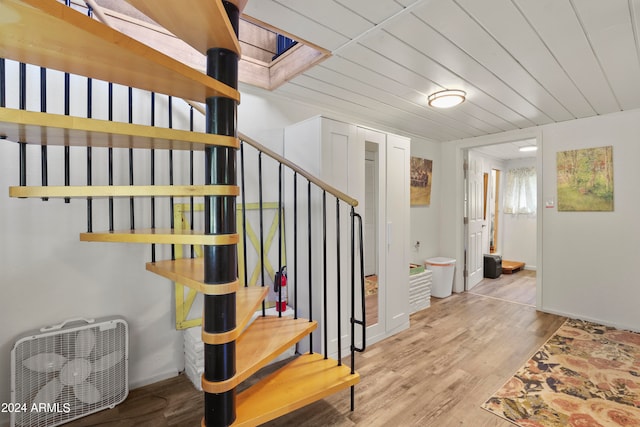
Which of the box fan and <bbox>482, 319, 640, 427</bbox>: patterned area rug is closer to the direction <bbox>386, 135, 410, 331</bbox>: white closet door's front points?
the patterned area rug

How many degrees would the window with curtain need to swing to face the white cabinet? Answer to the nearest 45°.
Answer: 0° — it already faces it

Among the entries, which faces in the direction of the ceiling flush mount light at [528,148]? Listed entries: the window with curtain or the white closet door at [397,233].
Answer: the window with curtain

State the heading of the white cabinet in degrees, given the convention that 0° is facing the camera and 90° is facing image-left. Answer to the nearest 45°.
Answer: approximately 315°

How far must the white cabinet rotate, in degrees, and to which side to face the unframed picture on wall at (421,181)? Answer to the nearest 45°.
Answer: approximately 90° to its left

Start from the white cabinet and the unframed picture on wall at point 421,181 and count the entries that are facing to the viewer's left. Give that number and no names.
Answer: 0

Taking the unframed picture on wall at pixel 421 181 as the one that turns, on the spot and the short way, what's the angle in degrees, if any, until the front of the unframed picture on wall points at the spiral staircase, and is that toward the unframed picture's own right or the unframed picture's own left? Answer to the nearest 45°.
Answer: approximately 45° to the unframed picture's own right

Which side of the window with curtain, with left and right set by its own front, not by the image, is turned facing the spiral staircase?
front

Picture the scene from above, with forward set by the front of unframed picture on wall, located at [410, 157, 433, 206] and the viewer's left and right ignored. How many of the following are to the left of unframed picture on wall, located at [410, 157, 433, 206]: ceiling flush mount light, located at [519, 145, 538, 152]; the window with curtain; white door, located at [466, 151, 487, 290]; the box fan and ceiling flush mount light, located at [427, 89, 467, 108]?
3

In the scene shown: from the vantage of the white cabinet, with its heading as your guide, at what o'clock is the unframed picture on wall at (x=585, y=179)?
The unframed picture on wall is roughly at 10 o'clock from the white cabinet.

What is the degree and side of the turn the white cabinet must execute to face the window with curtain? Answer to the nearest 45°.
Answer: approximately 90° to its left

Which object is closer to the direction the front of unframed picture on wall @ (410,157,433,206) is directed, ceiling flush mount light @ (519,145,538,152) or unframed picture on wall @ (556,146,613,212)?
the unframed picture on wall @ (556,146,613,212)
